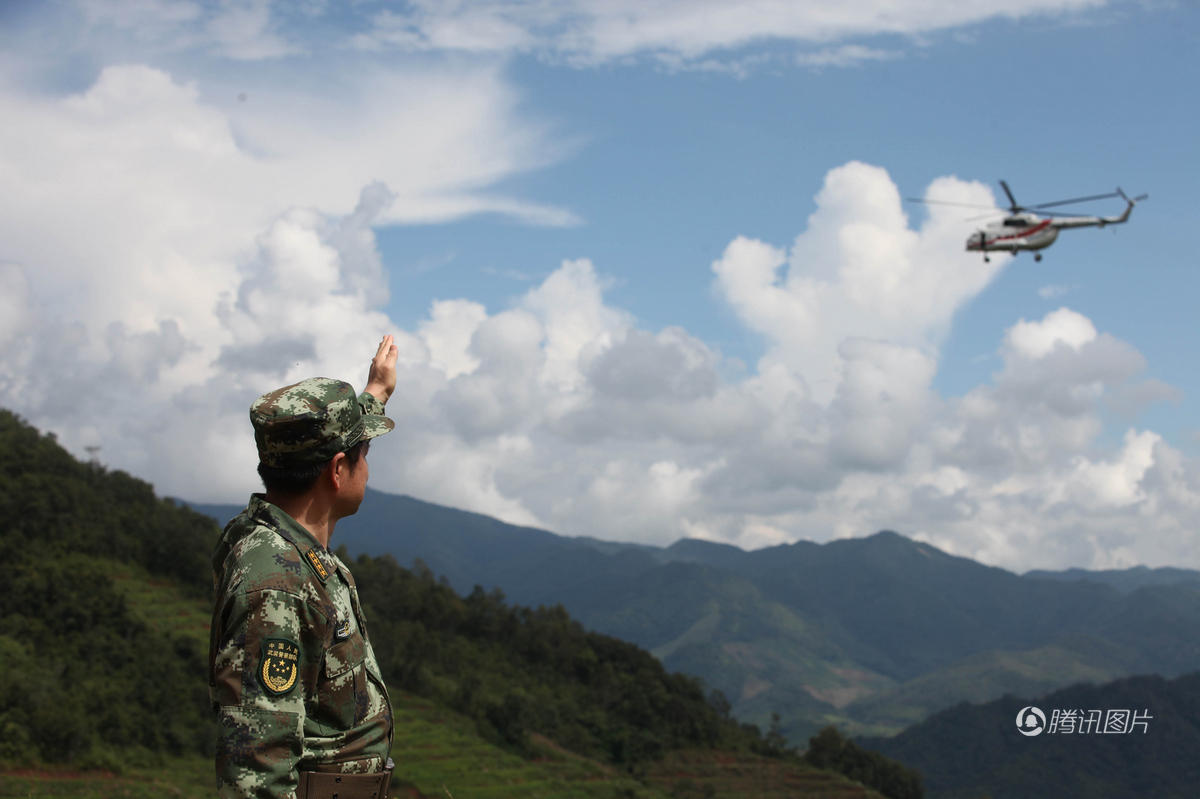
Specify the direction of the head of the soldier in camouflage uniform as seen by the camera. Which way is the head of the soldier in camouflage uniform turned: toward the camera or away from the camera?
away from the camera

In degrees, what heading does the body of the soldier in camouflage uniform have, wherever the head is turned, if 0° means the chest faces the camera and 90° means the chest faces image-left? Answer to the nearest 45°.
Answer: approximately 270°
